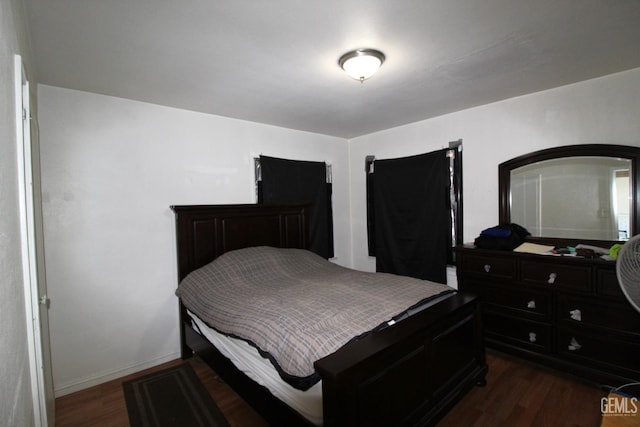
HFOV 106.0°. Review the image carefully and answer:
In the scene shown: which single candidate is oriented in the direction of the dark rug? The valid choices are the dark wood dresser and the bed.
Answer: the dark wood dresser

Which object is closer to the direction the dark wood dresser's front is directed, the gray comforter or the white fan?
the gray comforter

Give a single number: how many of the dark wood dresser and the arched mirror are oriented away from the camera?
0

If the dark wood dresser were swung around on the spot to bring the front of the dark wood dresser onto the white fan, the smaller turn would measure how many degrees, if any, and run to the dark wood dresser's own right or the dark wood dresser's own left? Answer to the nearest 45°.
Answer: approximately 45° to the dark wood dresser's own left

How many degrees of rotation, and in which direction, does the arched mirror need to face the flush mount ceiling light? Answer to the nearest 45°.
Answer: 0° — it already faces it

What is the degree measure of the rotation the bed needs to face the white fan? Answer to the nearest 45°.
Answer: approximately 45° to its left

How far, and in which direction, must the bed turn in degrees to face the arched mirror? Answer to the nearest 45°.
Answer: approximately 90° to its left

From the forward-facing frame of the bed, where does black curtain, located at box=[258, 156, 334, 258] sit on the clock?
The black curtain is roughly at 7 o'clock from the bed.

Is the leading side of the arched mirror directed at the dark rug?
yes
